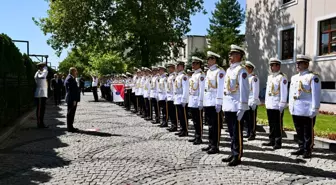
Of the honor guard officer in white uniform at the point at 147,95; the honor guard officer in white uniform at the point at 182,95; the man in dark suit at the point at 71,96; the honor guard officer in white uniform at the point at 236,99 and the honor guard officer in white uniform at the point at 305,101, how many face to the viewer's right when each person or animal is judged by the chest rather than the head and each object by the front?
1

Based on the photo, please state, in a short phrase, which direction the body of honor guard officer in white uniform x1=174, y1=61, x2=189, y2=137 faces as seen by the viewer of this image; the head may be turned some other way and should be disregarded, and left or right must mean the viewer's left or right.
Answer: facing the viewer and to the left of the viewer

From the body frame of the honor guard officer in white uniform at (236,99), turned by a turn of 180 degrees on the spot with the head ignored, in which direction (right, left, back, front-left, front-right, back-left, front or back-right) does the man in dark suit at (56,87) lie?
left

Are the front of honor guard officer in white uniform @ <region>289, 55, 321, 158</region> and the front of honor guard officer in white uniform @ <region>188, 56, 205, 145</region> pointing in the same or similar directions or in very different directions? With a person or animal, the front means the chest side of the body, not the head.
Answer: same or similar directions

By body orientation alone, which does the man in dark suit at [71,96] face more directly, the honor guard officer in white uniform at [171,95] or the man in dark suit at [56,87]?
the honor guard officer in white uniform

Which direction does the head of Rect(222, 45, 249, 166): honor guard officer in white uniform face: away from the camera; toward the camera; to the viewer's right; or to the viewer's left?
to the viewer's left

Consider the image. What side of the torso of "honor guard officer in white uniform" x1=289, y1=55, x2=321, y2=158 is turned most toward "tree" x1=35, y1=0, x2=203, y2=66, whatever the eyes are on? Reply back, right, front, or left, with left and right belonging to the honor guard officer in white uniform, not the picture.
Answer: right

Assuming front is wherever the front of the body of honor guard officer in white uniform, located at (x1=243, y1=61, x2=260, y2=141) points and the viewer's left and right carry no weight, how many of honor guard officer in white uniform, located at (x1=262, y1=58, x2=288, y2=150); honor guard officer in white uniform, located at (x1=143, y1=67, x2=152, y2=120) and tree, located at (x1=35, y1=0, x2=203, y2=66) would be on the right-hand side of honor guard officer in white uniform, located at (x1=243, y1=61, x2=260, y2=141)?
2

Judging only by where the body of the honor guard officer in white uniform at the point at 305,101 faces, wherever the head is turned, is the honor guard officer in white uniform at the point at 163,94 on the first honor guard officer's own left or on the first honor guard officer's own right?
on the first honor guard officer's own right

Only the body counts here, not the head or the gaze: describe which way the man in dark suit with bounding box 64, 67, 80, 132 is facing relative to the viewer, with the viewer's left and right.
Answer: facing to the right of the viewer

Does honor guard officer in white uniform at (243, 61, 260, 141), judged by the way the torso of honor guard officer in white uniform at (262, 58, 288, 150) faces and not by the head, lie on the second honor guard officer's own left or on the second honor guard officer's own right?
on the second honor guard officer's own right

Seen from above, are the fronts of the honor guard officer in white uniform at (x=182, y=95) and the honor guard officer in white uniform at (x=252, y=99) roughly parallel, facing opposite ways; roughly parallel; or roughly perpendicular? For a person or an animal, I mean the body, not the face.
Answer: roughly parallel

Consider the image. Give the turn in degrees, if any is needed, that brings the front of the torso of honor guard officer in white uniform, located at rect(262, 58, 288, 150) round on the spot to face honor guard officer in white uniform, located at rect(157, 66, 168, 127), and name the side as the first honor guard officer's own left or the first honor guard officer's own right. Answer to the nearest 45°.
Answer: approximately 90° to the first honor guard officer's own right

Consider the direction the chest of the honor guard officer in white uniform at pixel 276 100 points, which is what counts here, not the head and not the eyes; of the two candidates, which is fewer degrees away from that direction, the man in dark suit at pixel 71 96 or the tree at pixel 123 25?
the man in dark suit

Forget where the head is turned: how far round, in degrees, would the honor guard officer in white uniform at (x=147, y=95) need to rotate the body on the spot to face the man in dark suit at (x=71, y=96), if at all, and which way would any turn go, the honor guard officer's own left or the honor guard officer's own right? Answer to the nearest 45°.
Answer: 0° — they already face them
